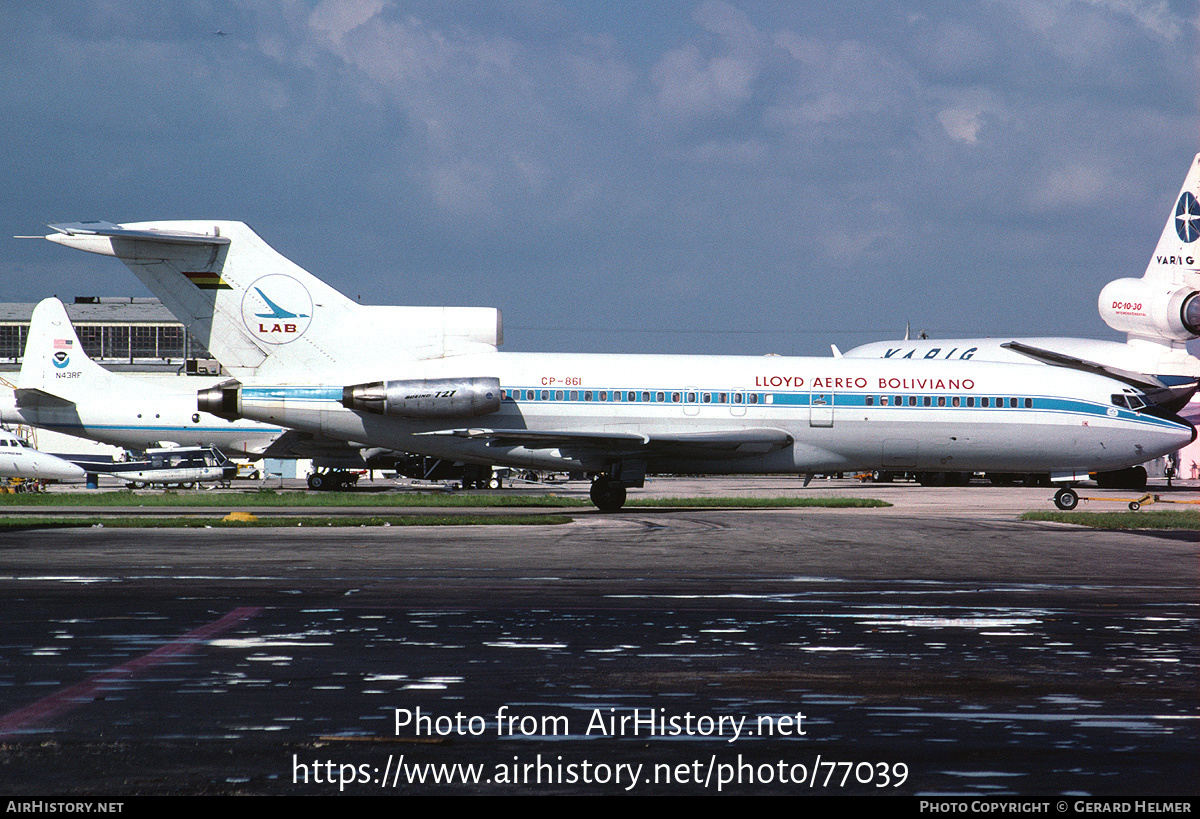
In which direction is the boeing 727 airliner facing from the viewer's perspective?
to the viewer's right
